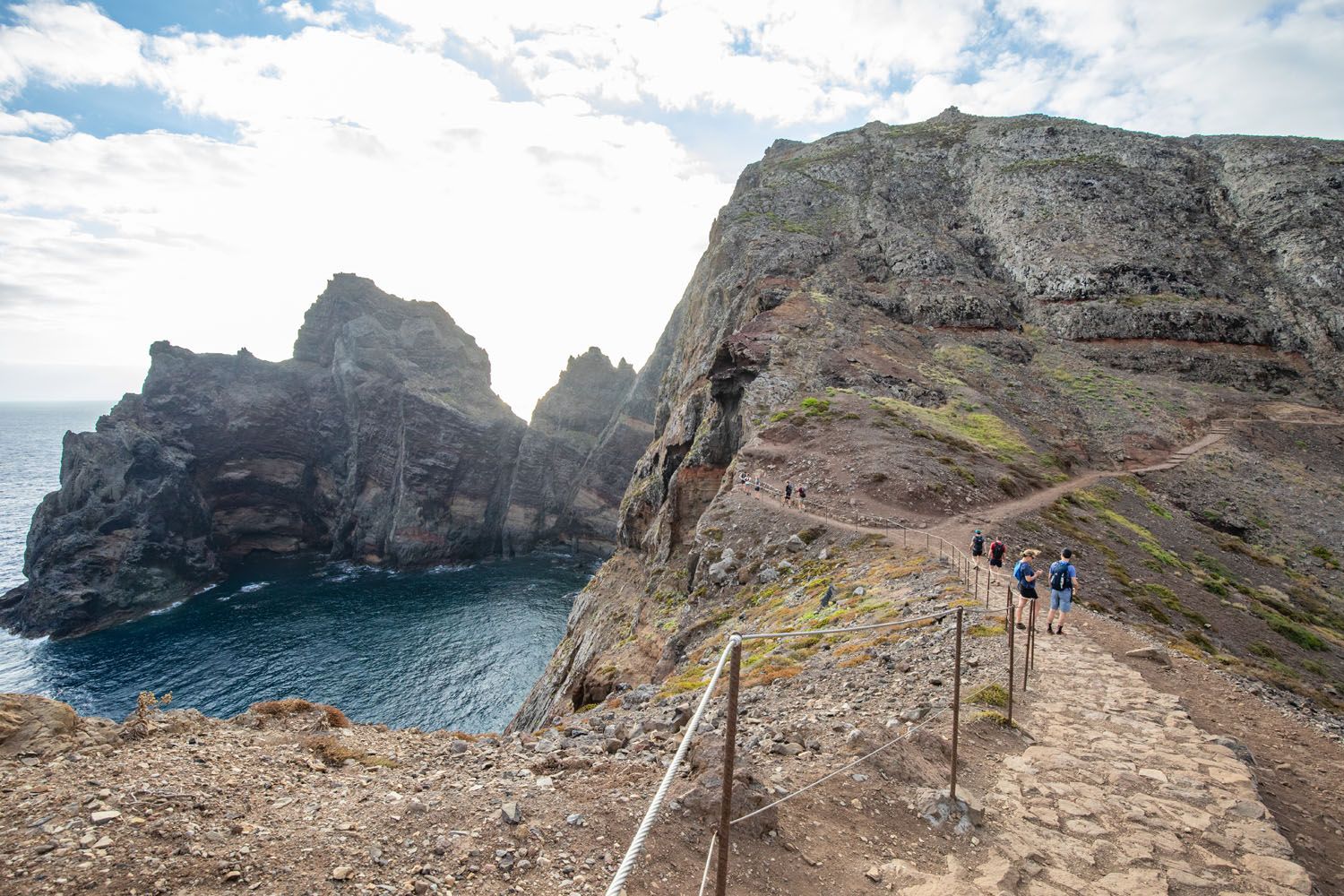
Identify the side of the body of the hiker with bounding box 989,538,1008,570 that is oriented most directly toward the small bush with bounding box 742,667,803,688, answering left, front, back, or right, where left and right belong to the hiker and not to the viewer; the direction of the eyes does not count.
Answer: back

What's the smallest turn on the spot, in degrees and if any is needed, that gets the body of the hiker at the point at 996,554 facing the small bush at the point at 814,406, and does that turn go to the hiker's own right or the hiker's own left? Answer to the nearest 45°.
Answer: approximately 45° to the hiker's own left

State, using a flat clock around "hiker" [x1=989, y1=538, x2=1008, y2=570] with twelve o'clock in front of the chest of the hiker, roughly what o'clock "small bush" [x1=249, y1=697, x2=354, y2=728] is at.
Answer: The small bush is roughly at 7 o'clock from the hiker.

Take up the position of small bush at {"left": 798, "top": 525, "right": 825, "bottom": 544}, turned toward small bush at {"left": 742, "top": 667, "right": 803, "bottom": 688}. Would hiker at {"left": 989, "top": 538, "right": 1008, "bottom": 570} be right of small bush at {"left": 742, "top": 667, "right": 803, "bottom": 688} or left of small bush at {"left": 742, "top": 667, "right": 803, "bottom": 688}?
left

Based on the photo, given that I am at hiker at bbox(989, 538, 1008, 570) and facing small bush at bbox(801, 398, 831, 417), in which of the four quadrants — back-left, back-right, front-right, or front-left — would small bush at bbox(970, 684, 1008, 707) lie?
back-left

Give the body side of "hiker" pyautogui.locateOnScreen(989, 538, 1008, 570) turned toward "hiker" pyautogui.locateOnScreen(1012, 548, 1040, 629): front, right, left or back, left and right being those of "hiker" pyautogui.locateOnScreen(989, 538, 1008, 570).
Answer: back

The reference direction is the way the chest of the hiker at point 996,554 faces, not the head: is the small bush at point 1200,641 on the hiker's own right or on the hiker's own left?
on the hiker's own right

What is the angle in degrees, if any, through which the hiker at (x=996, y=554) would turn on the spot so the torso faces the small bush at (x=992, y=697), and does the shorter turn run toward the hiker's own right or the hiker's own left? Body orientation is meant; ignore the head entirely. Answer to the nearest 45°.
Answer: approximately 180°

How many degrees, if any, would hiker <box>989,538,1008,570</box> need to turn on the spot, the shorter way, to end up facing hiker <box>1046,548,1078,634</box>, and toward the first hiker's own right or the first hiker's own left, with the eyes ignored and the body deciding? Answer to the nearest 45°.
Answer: approximately 180°

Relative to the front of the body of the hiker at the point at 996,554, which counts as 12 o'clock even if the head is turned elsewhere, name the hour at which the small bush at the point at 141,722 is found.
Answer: The small bush is roughly at 7 o'clock from the hiker.

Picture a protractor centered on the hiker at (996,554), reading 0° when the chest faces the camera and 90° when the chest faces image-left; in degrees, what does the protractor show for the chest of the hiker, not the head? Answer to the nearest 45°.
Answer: approximately 180°

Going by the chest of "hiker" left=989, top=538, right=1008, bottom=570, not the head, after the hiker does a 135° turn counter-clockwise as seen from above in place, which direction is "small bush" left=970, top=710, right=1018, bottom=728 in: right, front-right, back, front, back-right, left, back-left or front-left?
front-left
